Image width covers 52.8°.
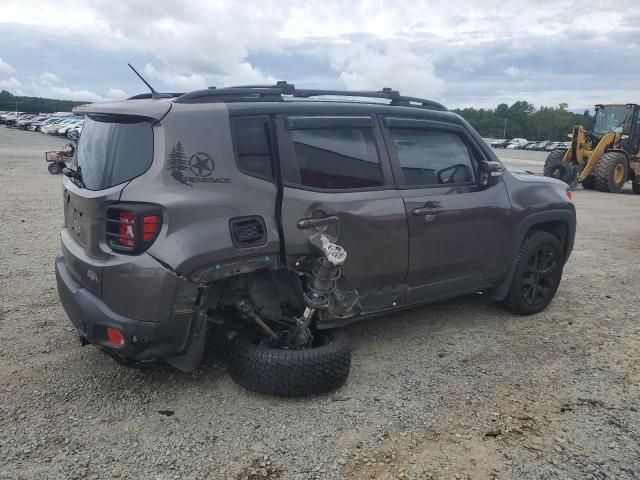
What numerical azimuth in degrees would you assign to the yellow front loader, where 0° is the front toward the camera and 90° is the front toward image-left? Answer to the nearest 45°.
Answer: approximately 45°

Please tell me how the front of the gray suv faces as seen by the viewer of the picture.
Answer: facing away from the viewer and to the right of the viewer
